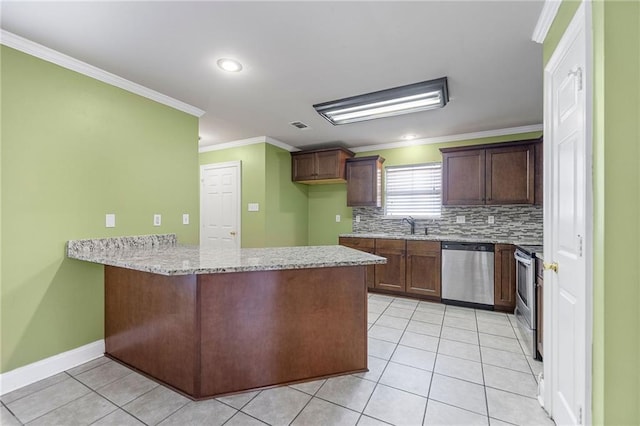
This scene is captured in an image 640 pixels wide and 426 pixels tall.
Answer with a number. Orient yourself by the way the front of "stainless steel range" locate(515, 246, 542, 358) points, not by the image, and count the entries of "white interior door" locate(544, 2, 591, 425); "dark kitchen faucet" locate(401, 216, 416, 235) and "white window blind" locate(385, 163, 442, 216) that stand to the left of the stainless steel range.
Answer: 1

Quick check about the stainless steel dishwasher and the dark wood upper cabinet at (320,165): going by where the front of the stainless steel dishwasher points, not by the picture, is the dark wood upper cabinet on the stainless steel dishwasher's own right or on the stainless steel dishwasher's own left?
on the stainless steel dishwasher's own right

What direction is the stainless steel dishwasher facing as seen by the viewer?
toward the camera

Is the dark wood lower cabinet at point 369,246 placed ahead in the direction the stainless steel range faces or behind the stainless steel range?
ahead

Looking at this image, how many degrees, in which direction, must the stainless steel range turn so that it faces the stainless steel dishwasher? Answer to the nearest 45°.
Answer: approximately 45° to its right

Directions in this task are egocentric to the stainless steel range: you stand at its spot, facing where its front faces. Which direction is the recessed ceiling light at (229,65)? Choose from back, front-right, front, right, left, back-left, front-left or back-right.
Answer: front-left

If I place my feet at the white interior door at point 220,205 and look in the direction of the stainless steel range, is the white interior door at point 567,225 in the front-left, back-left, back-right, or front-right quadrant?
front-right

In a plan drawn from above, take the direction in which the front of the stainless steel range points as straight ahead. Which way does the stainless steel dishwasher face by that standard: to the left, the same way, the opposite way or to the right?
to the left

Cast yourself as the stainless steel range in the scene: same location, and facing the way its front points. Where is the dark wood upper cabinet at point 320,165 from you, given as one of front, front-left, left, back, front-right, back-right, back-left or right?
front

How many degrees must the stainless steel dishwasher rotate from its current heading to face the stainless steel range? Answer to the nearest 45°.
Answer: approximately 45° to its left

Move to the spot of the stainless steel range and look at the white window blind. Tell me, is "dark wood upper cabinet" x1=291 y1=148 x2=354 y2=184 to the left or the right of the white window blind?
left

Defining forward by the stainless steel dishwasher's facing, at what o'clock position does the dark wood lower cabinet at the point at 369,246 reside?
The dark wood lower cabinet is roughly at 3 o'clock from the stainless steel dishwasher.

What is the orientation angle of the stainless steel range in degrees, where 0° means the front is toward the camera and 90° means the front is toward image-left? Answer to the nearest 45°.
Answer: approximately 90°

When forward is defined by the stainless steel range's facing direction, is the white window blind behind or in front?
in front

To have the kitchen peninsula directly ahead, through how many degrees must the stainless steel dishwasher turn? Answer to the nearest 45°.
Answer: approximately 45° to its right

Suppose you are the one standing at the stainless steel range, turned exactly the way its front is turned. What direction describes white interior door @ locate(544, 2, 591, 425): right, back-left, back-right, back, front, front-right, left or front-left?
left

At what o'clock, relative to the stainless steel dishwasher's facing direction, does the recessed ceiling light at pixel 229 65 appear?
The recessed ceiling light is roughly at 1 o'clock from the stainless steel dishwasher.
